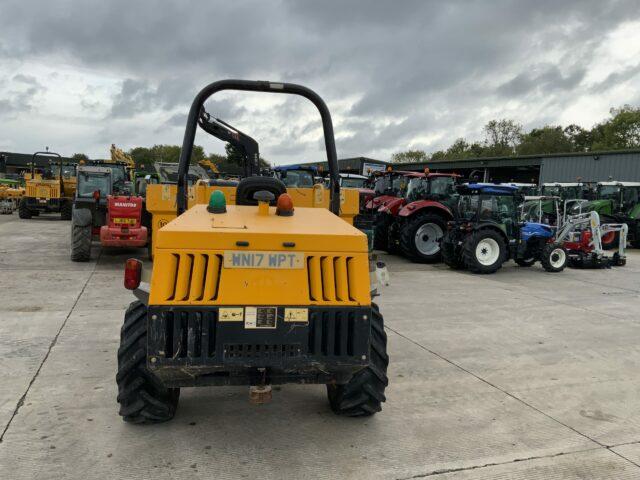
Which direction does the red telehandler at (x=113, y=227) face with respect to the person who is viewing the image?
facing away from the viewer

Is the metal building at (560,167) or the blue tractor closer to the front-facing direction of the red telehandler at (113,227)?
the metal building

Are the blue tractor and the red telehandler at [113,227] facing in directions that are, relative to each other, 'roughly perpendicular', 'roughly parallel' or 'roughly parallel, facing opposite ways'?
roughly perpendicular

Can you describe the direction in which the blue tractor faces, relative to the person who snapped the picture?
facing away from the viewer and to the right of the viewer

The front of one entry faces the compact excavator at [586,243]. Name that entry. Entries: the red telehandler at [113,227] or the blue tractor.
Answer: the blue tractor

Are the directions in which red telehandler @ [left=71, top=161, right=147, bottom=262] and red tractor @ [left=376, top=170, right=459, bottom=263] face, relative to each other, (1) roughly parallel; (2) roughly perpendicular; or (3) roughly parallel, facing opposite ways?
roughly perpendicular

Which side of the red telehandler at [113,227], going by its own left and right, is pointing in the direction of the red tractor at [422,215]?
right
